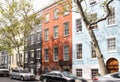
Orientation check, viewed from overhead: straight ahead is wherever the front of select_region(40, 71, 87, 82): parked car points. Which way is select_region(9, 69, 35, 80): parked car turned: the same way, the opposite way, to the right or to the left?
the same way
